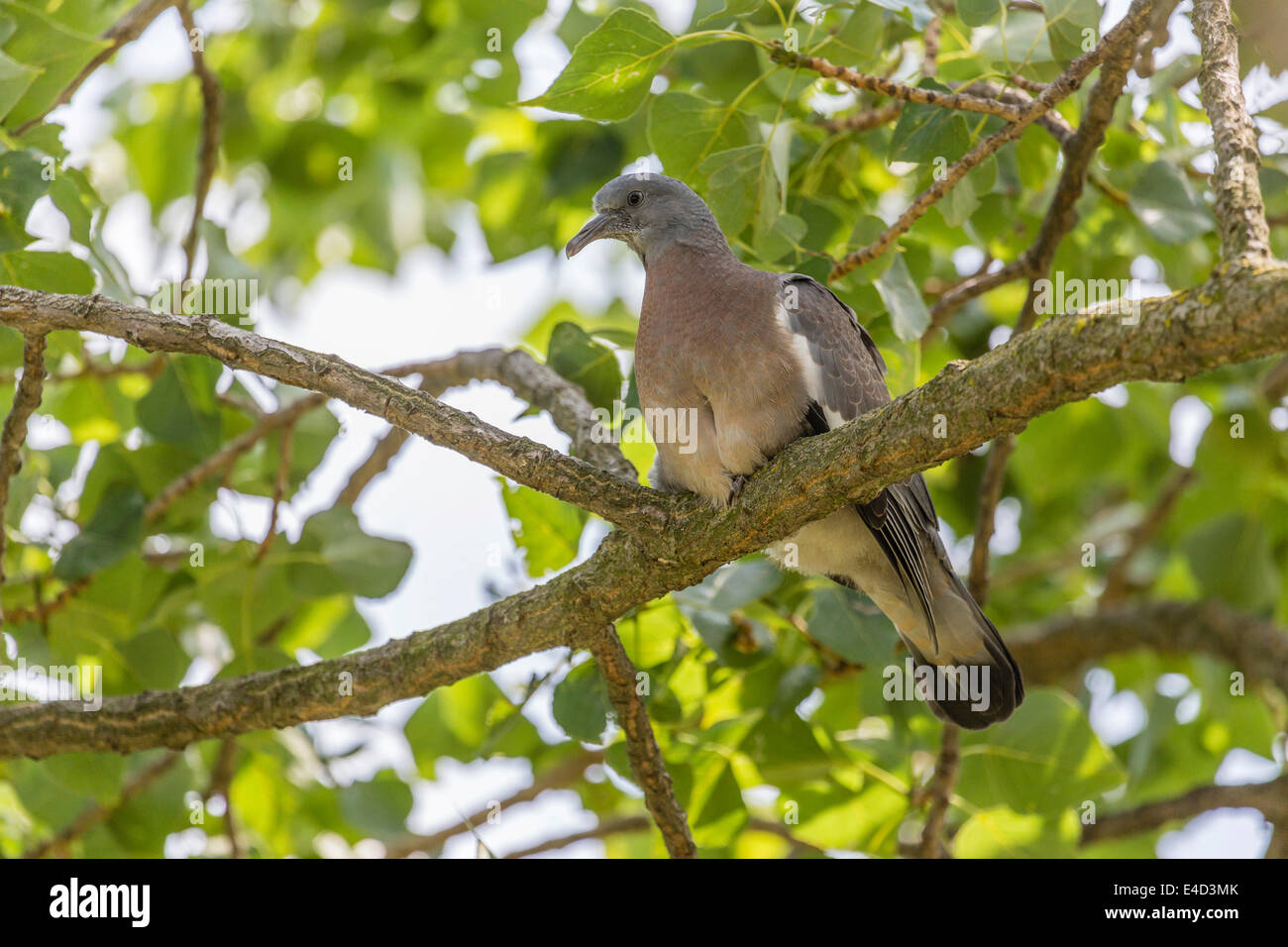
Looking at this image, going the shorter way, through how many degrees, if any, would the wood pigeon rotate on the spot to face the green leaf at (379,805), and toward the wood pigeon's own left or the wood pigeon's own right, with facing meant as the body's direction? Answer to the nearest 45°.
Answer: approximately 90° to the wood pigeon's own right

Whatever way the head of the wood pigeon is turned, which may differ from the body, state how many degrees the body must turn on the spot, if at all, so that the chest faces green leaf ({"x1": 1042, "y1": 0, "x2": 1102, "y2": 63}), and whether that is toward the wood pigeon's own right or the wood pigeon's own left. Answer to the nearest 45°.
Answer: approximately 90° to the wood pigeon's own left

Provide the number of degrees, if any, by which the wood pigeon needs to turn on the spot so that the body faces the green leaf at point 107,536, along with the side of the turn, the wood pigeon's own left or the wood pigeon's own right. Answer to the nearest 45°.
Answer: approximately 45° to the wood pigeon's own right

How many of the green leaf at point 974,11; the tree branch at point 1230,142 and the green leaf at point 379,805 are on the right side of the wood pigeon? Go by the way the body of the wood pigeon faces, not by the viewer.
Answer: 1

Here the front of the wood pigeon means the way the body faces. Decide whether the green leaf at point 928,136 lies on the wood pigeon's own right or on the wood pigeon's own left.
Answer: on the wood pigeon's own left

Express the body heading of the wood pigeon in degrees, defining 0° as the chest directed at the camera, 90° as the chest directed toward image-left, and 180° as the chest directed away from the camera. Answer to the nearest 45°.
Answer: approximately 45°
